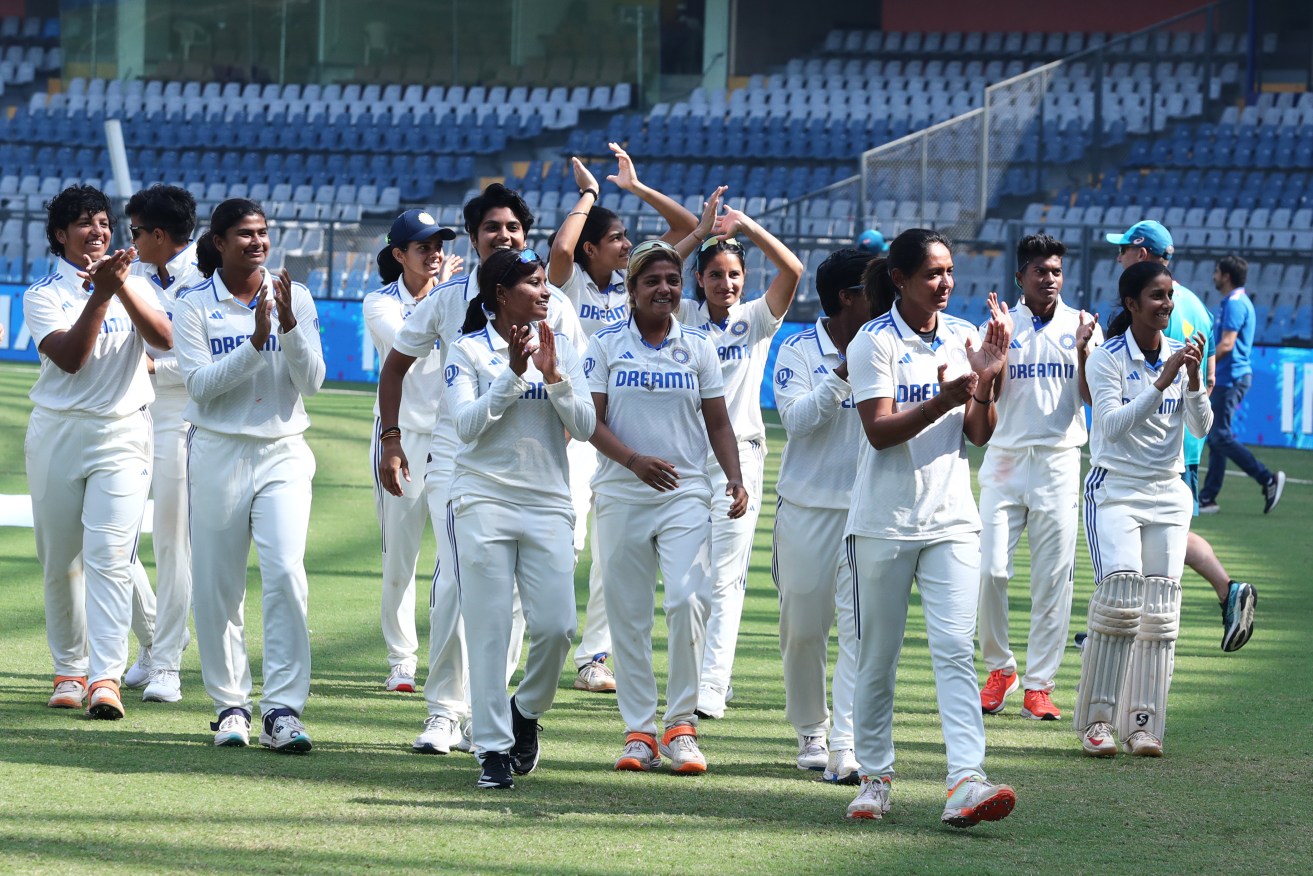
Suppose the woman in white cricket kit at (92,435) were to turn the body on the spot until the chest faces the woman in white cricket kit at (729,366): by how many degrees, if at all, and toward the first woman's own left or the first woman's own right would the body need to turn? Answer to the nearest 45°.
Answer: approximately 45° to the first woman's own left

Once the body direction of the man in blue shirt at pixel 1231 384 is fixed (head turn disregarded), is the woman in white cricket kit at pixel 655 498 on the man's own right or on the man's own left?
on the man's own left

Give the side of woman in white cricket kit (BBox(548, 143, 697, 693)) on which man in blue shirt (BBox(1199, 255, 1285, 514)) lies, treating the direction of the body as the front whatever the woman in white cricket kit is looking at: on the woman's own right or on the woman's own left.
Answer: on the woman's own left

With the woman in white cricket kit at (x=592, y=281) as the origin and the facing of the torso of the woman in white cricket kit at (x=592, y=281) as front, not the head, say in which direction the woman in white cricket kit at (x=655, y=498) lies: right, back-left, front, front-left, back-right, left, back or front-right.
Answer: front-right

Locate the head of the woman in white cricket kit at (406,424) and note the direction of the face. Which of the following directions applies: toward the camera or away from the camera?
toward the camera

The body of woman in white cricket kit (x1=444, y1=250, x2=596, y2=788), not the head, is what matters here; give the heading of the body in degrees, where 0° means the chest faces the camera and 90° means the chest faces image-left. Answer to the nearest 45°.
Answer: approximately 315°

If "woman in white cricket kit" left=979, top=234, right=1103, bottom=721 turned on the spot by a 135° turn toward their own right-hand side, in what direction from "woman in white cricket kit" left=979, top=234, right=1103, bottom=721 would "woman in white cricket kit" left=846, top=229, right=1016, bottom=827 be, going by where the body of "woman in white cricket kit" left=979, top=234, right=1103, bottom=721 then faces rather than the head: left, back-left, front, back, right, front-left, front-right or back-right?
back-left

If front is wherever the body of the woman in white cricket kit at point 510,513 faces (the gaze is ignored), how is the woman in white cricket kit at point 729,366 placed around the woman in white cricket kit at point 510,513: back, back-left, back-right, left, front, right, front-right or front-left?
left

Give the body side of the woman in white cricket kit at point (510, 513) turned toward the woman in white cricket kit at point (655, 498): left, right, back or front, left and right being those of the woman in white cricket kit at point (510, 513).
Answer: left

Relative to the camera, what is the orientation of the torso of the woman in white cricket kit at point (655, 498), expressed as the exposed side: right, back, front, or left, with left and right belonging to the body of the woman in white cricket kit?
front

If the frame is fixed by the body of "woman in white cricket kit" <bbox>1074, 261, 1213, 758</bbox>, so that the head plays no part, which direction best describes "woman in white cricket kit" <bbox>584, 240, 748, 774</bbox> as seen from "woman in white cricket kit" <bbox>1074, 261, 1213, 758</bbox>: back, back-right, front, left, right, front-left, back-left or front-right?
right

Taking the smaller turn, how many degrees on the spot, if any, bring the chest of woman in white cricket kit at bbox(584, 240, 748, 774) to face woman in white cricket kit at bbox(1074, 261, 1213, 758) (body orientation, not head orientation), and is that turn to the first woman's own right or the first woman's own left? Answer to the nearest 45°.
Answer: approximately 90° to the first woman's own left

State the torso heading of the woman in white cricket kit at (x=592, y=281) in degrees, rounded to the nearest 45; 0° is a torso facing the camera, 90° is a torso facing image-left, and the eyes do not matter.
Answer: approximately 315°
